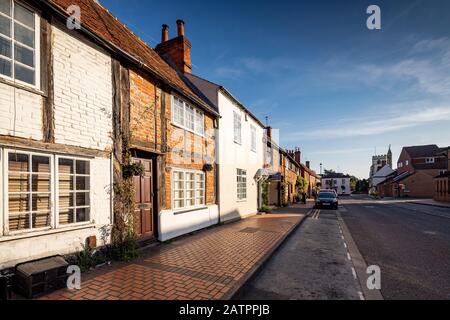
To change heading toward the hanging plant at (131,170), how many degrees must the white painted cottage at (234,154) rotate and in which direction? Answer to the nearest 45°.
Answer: approximately 45° to its right

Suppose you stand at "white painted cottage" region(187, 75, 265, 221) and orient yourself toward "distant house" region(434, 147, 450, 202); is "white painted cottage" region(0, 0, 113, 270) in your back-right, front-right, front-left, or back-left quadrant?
back-right

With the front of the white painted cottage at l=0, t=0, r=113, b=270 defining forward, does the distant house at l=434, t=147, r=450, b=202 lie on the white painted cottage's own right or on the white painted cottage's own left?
on the white painted cottage's own left

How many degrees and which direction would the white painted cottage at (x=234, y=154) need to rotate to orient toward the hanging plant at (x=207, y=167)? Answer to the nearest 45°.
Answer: approximately 45° to its right

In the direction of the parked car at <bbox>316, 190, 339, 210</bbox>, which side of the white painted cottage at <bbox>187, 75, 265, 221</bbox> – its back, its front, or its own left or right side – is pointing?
left

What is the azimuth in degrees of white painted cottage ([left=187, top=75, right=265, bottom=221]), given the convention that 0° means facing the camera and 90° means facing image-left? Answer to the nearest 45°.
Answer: approximately 315°

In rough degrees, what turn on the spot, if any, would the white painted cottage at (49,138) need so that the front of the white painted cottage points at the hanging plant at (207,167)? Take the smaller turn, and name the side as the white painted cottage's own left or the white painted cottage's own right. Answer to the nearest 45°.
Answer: approximately 90° to the white painted cottage's own left

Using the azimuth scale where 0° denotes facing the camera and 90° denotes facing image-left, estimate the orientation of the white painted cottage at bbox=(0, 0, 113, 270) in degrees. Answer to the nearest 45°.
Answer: approximately 315°

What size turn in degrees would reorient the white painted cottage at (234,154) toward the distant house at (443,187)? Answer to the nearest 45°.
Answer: approximately 90° to its left
